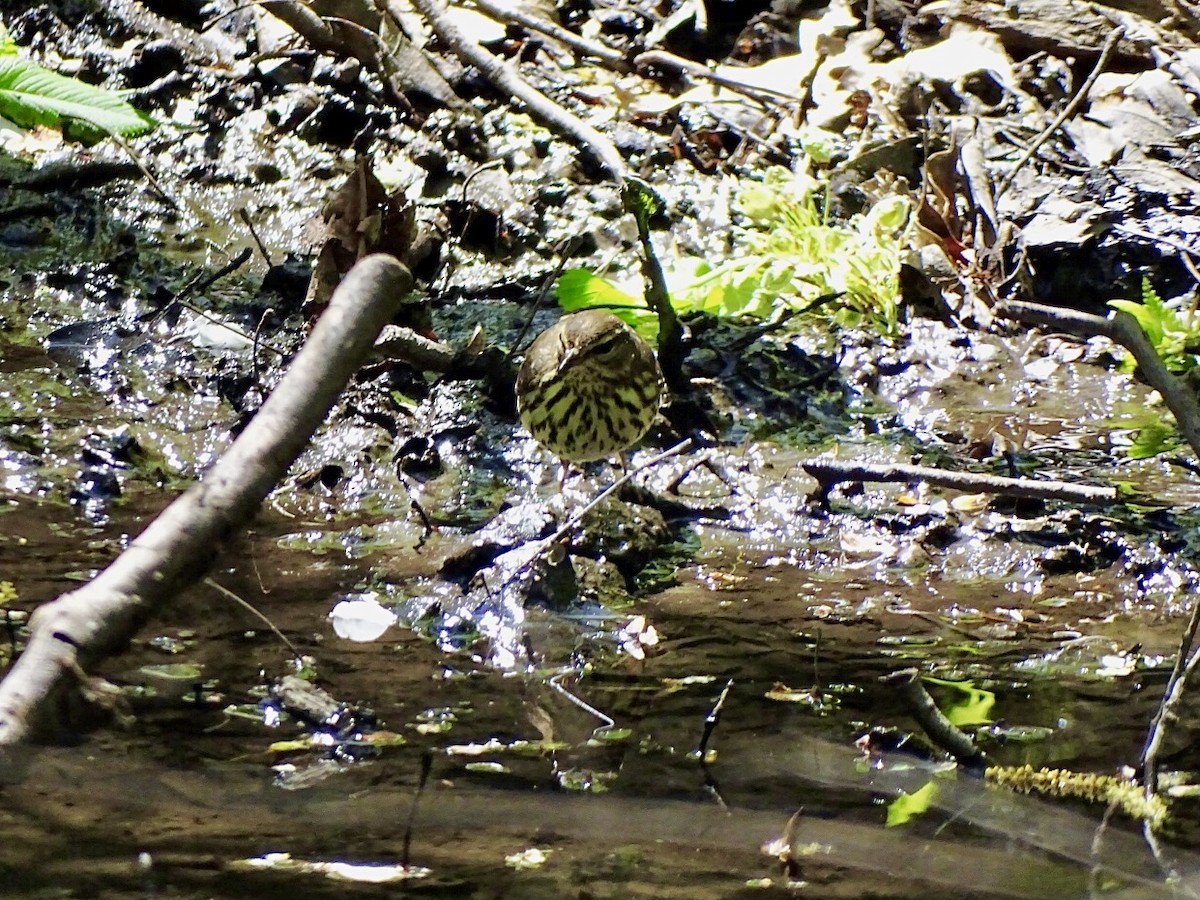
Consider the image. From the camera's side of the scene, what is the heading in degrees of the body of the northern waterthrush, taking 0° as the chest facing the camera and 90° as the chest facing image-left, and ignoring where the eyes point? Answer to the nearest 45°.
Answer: approximately 0°

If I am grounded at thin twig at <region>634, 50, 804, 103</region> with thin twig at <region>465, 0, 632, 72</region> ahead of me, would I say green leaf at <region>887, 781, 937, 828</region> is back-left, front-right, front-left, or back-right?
back-left

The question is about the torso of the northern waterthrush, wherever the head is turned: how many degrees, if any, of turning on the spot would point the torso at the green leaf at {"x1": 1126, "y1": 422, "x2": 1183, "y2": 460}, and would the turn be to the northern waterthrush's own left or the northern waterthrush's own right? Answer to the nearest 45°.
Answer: approximately 45° to the northern waterthrush's own left

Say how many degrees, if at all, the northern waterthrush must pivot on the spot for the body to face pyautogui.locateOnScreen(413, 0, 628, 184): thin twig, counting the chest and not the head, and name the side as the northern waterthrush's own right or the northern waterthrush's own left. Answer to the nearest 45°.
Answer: approximately 180°

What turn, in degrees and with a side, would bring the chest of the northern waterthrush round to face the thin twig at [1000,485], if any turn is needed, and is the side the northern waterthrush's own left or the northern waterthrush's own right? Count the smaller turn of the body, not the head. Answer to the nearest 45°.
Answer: approximately 45° to the northern waterthrush's own left

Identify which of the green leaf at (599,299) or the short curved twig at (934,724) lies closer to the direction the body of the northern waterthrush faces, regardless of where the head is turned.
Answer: the short curved twig

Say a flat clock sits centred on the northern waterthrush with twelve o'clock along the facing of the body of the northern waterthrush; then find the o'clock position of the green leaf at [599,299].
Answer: The green leaf is roughly at 6 o'clock from the northern waterthrush.

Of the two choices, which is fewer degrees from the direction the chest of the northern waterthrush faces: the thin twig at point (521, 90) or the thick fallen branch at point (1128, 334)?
the thick fallen branch

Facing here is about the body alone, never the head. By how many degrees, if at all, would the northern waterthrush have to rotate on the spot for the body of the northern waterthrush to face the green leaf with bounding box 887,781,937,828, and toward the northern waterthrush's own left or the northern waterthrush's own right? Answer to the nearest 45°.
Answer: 0° — it already faces it
